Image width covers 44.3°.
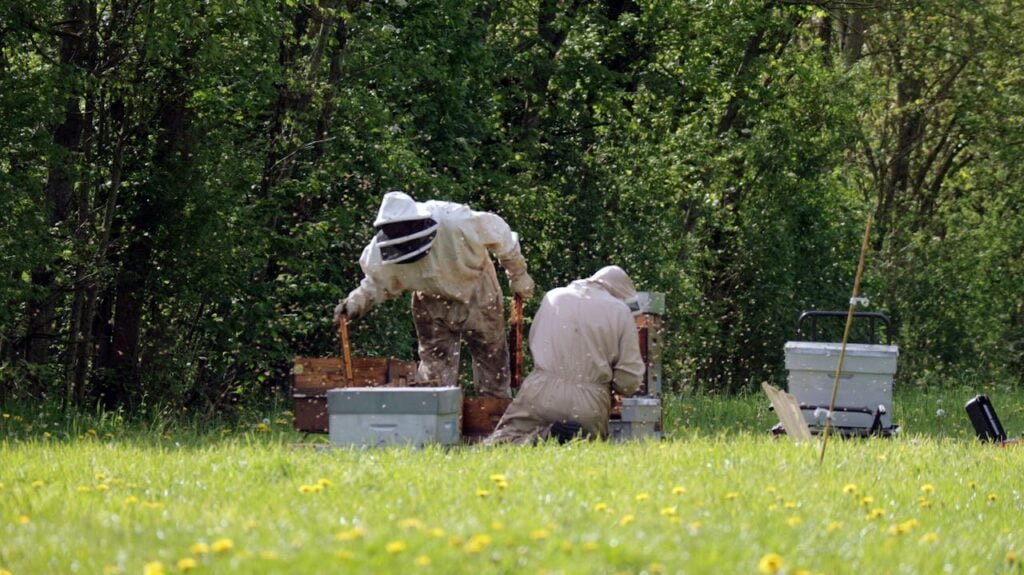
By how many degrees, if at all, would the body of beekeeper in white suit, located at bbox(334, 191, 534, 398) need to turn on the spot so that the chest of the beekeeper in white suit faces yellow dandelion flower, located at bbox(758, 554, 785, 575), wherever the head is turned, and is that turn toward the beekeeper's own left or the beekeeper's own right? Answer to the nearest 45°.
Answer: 0° — they already face it

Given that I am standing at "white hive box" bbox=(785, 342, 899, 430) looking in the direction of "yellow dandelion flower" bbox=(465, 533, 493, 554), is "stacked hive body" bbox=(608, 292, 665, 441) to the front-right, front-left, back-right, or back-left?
front-right

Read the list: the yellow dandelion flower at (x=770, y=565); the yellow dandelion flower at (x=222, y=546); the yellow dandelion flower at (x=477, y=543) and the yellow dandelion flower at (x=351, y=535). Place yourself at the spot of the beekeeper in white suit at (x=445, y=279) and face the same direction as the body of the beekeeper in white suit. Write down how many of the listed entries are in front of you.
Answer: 4

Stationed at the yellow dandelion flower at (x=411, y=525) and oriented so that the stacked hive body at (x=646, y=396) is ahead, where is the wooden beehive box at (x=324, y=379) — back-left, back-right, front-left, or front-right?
front-left

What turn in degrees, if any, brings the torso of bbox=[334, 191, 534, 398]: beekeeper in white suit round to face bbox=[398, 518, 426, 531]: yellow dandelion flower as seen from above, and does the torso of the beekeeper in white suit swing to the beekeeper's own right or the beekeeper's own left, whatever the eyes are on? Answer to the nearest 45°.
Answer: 0° — they already face it

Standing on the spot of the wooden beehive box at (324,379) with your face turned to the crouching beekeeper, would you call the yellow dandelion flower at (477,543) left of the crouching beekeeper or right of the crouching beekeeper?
right

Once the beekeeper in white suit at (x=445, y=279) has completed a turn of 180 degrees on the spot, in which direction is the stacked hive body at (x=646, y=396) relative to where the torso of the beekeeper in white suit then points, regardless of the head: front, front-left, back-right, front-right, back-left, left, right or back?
right

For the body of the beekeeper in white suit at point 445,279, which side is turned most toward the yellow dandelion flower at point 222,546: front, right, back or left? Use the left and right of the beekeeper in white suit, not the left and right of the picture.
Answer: front

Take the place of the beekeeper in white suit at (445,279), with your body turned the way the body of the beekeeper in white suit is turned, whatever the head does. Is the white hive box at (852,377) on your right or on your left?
on your left

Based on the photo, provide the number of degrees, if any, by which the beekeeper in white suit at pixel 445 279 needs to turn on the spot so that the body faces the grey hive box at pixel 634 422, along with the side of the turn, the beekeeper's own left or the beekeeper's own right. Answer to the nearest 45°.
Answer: approximately 45° to the beekeeper's own left

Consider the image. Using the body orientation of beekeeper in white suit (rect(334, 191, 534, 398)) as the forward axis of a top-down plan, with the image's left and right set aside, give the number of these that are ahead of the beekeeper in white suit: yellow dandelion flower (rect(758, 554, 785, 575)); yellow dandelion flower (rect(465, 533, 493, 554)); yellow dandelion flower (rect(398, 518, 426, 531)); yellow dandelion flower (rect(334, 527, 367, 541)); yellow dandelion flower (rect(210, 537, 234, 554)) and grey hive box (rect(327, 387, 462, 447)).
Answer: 6

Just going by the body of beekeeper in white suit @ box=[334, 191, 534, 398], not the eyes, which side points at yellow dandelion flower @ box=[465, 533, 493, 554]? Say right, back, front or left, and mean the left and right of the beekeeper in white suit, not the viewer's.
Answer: front

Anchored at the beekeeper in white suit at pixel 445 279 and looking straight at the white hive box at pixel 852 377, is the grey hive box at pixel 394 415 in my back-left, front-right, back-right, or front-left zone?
back-right

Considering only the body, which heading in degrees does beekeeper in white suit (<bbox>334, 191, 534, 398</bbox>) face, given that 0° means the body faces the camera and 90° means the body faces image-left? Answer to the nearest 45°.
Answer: approximately 0°

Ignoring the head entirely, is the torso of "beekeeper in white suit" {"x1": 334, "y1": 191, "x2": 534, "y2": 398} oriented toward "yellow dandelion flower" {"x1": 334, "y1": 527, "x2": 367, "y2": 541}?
yes
